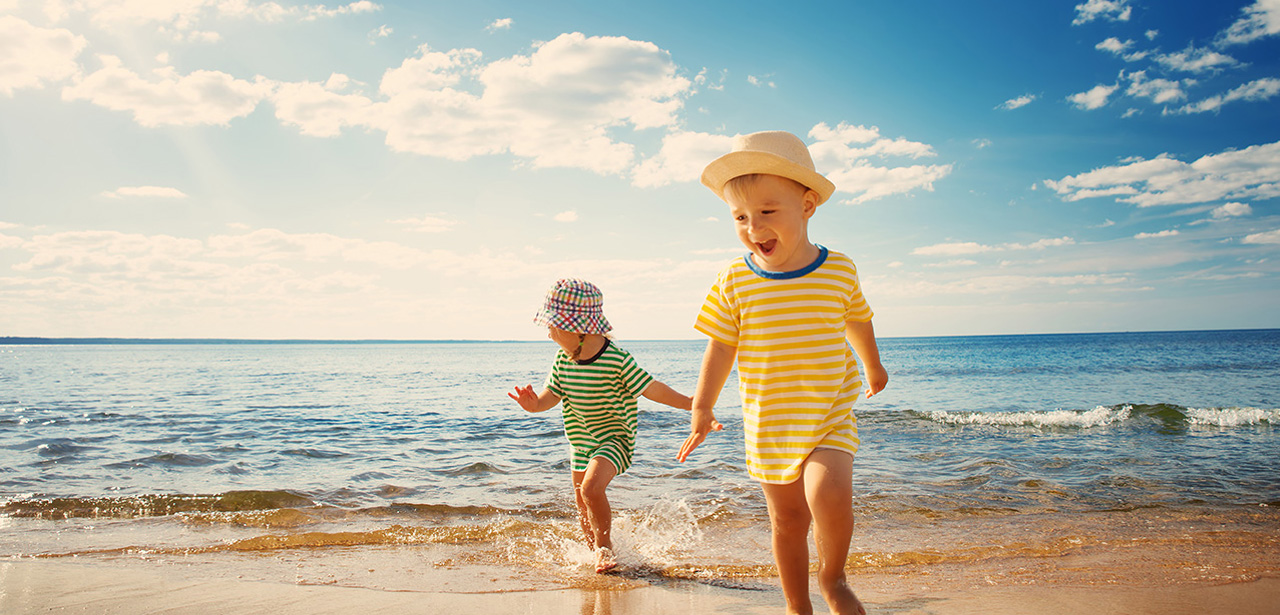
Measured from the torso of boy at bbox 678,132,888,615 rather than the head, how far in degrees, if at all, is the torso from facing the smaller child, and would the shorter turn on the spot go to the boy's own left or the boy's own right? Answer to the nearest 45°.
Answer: approximately 135° to the boy's own right

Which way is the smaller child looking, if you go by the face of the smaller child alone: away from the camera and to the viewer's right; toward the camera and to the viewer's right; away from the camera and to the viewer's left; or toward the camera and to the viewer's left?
toward the camera and to the viewer's left

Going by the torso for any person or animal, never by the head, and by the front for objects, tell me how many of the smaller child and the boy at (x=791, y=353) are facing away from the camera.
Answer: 0

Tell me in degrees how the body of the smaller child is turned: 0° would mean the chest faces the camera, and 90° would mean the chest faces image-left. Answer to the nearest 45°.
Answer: approximately 45°

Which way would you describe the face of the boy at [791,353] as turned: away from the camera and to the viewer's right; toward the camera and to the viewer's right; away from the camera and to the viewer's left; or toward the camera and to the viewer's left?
toward the camera and to the viewer's left

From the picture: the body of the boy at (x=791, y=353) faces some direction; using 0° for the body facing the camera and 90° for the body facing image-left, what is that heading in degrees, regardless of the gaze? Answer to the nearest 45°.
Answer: approximately 0°

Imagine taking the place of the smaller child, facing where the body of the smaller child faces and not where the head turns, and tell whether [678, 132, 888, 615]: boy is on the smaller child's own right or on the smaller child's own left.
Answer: on the smaller child's own left
